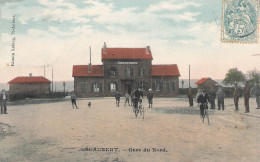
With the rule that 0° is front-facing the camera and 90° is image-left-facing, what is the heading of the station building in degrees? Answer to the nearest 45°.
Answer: approximately 0°
